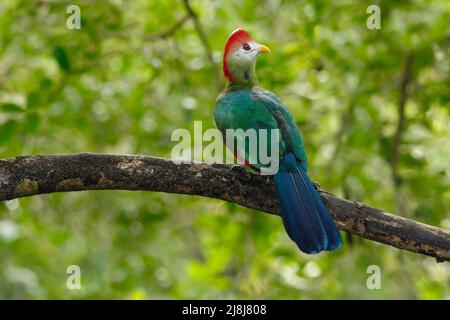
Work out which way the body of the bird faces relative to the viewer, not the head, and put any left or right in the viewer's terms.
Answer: facing away from the viewer and to the left of the viewer
